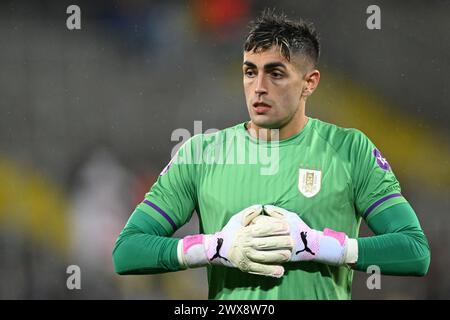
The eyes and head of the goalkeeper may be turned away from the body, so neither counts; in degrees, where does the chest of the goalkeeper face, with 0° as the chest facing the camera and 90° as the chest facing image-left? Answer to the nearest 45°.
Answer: approximately 0°
